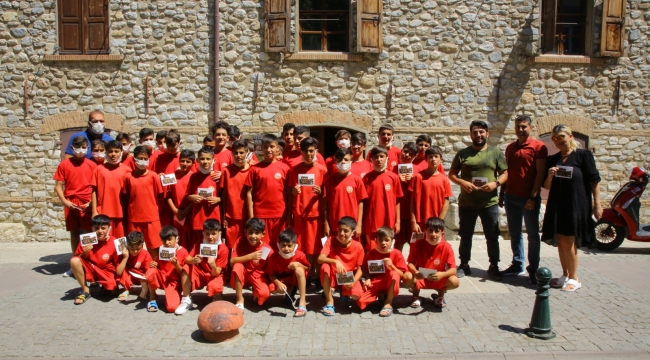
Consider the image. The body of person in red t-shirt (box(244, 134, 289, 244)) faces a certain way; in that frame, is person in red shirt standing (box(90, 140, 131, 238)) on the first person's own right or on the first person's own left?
on the first person's own right

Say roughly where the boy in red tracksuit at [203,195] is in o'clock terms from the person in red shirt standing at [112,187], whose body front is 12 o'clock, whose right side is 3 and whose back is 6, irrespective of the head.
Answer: the boy in red tracksuit at [203,195] is roughly at 10 o'clock from the person in red shirt standing at [112,187].

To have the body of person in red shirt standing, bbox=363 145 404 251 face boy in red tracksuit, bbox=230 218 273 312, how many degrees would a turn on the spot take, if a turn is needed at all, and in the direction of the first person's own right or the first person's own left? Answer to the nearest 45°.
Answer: approximately 45° to the first person's own right

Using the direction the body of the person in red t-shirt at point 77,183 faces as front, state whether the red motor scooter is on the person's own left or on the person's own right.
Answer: on the person's own left

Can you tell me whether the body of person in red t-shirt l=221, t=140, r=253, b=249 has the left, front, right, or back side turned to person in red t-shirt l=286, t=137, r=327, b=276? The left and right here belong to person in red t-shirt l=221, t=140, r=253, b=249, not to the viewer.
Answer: left

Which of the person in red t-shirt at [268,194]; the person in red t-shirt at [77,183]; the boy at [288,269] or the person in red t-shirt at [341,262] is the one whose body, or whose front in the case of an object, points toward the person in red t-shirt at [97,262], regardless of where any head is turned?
the person in red t-shirt at [77,183]
